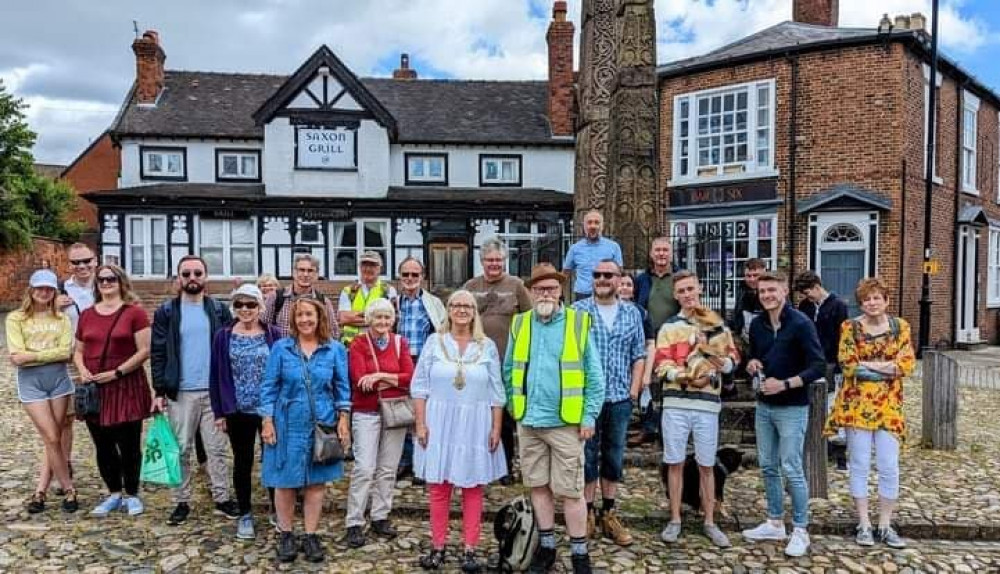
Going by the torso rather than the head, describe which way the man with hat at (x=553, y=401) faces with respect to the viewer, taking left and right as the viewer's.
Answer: facing the viewer

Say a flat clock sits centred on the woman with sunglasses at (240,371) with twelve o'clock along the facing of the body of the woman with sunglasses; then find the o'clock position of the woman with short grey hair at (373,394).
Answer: The woman with short grey hair is roughly at 10 o'clock from the woman with sunglasses.

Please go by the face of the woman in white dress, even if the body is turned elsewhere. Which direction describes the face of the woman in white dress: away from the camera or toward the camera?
toward the camera

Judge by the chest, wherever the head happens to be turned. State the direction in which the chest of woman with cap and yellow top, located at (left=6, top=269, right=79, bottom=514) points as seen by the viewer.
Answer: toward the camera

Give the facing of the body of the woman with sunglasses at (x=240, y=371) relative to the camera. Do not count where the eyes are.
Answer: toward the camera

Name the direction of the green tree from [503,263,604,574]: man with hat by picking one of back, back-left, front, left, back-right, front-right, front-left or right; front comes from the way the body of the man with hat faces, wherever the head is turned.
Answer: back-right

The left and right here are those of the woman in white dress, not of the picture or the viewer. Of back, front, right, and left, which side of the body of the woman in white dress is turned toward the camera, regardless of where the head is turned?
front

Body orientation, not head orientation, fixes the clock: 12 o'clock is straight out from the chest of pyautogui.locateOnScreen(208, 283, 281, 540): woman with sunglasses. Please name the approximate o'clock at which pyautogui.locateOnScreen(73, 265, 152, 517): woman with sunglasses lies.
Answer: pyautogui.locateOnScreen(73, 265, 152, 517): woman with sunglasses is roughly at 4 o'clock from pyautogui.locateOnScreen(208, 283, 281, 540): woman with sunglasses.

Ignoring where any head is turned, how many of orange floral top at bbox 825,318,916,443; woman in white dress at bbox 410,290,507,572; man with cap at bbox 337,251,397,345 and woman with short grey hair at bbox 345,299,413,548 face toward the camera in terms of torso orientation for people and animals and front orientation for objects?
4

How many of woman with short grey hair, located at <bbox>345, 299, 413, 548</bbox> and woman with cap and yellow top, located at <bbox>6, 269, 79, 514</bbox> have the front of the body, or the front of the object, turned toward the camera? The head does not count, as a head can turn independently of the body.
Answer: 2

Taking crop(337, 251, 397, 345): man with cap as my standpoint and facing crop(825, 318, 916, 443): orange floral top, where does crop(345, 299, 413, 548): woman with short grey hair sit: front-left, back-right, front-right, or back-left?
front-right

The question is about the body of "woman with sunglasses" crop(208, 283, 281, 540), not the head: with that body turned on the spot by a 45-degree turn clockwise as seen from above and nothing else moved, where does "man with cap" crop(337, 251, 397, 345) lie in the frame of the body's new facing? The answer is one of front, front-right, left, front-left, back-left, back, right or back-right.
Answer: back

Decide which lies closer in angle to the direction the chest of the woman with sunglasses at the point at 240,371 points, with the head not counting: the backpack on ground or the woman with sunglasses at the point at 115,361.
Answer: the backpack on ground
